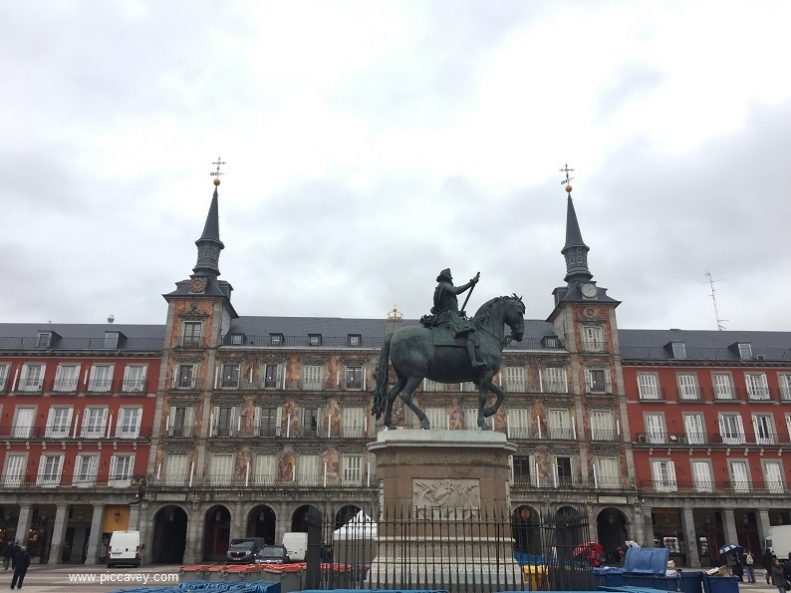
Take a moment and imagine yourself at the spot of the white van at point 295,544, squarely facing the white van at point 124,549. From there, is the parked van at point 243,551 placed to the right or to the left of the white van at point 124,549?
left

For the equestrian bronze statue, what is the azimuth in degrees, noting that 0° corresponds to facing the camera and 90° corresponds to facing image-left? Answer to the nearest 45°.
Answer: approximately 270°
